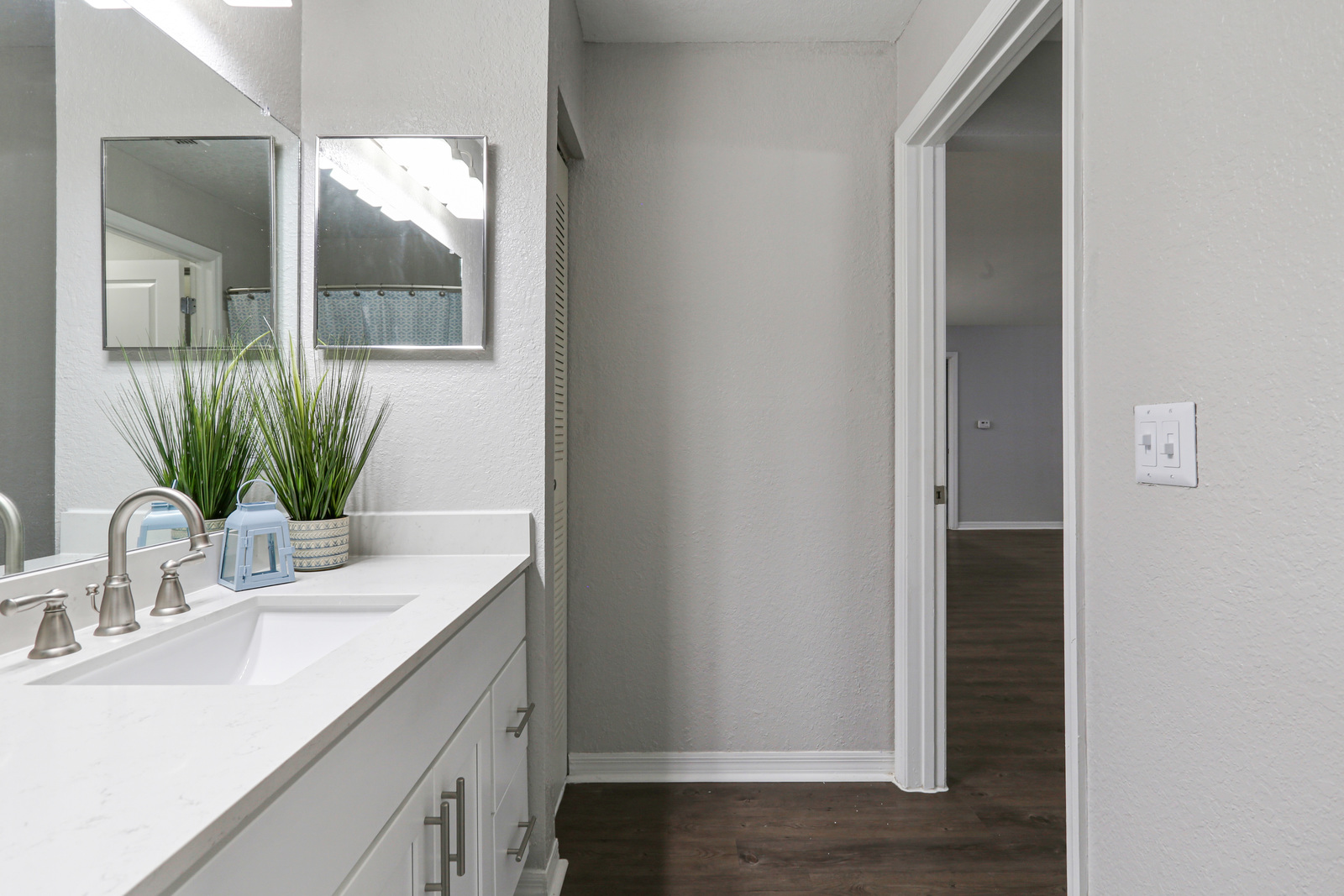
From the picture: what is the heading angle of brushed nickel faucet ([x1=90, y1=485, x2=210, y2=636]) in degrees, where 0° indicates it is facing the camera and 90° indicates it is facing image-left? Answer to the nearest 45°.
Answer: approximately 315°

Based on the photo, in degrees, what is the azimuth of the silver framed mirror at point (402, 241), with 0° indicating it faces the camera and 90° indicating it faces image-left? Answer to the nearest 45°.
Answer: approximately 0°

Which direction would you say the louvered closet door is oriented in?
to the viewer's right

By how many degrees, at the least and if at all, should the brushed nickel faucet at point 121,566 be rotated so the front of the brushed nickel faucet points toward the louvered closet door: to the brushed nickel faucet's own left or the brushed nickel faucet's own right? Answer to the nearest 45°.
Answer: approximately 90° to the brushed nickel faucet's own left

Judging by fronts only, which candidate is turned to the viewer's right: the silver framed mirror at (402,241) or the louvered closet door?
the louvered closet door

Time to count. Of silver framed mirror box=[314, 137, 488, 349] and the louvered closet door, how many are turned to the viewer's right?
1

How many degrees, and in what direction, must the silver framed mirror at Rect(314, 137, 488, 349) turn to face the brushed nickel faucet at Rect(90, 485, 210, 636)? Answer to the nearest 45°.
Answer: approximately 45° to its right
